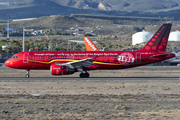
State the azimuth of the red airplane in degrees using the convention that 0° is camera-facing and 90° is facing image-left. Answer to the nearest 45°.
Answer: approximately 90°
